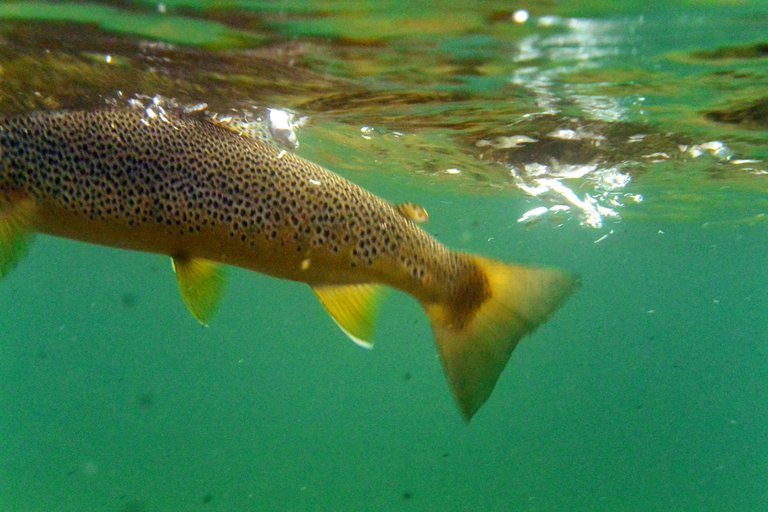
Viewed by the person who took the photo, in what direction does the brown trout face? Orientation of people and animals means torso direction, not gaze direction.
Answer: facing to the left of the viewer
